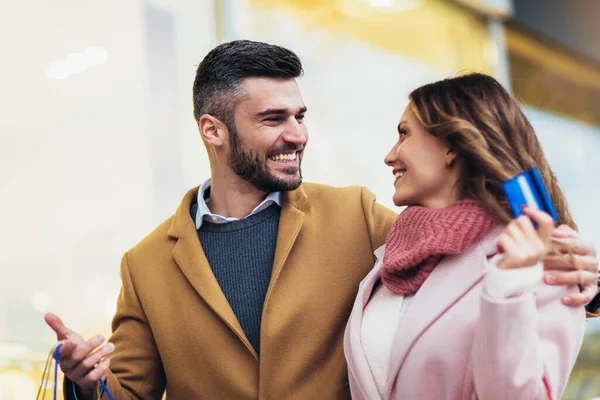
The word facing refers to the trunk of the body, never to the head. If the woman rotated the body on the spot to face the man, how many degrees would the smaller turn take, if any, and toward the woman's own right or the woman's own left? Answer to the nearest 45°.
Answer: approximately 90° to the woman's own right

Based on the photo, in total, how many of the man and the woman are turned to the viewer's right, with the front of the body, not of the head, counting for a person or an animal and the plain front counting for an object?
0

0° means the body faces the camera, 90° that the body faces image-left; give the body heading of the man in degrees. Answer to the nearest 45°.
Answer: approximately 0°

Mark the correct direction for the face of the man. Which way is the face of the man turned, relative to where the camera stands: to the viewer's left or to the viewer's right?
to the viewer's right

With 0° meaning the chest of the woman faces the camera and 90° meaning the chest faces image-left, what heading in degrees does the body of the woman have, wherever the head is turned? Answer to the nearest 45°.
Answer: approximately 45°

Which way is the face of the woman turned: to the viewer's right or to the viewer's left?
to the viewer's left

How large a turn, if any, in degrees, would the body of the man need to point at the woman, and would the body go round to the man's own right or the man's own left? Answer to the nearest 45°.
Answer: approximately 45° to the man's own left
